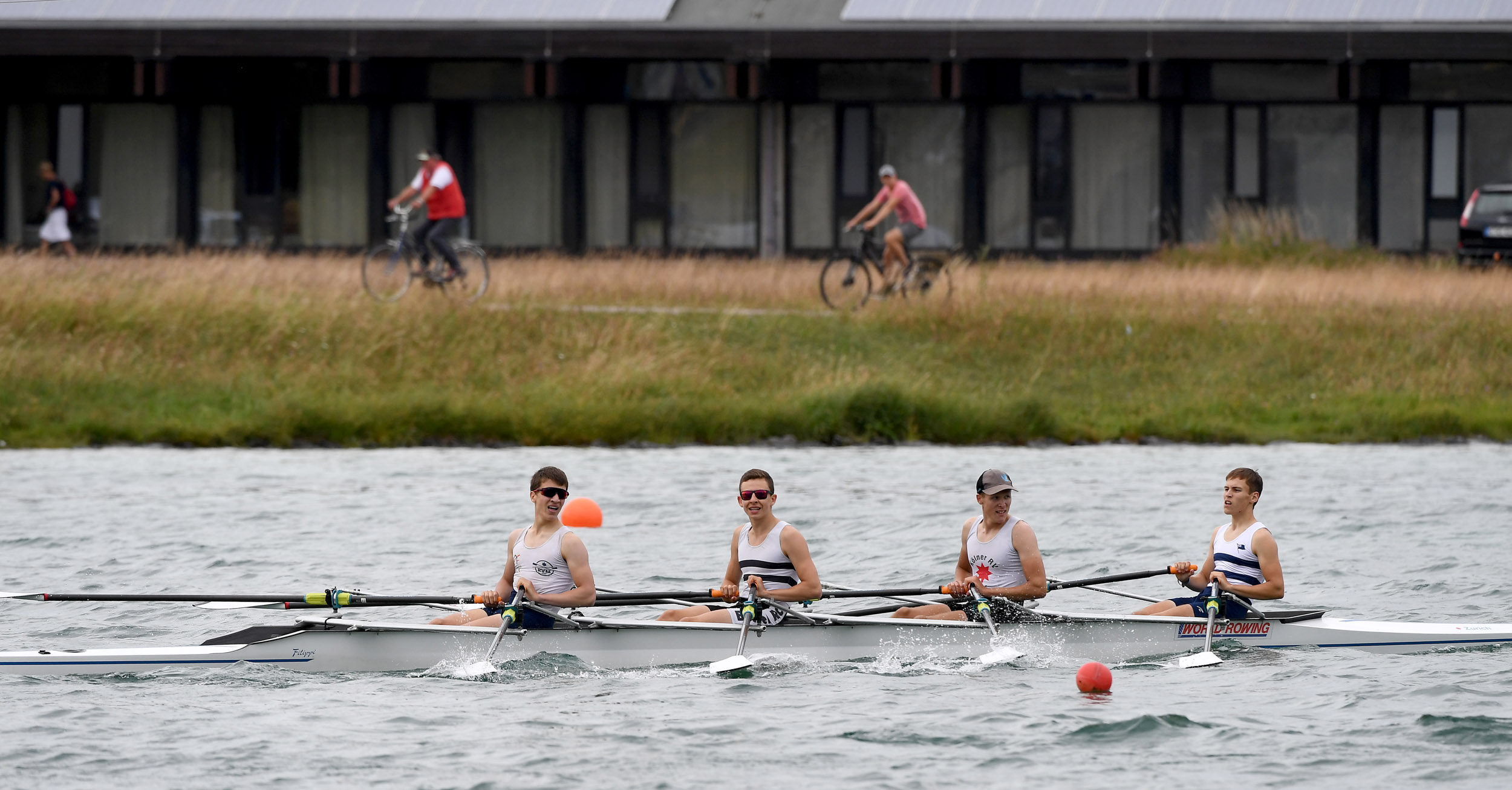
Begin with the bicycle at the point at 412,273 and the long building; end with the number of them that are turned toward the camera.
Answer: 1

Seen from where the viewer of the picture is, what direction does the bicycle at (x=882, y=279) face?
facing to the left of the viewer

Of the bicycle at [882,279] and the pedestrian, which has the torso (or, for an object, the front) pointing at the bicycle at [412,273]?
the bicycle at [882,279]

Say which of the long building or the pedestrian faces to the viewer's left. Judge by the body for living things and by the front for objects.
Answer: the pedestrian

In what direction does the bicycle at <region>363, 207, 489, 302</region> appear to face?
to the viewer's left

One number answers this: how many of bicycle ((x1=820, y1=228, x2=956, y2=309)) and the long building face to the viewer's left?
1

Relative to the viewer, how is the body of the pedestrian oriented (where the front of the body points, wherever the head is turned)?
to the viewer's left

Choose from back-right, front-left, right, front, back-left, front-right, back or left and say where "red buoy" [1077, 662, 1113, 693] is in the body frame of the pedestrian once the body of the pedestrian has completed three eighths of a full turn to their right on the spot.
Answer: back-right

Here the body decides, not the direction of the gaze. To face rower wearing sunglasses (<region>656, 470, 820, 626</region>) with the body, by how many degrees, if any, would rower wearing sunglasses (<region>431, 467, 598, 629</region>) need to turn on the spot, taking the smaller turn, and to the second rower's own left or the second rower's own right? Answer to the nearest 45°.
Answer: approximately 135° to the second rower's own left

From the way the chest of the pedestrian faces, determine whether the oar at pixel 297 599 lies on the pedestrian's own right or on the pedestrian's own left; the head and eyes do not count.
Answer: on the pedestrian's own left

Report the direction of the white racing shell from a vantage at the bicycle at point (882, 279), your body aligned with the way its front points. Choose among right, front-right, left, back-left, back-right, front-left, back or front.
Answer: left

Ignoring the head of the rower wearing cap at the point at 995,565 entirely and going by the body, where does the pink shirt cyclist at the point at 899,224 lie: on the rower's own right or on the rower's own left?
on the rower's own right

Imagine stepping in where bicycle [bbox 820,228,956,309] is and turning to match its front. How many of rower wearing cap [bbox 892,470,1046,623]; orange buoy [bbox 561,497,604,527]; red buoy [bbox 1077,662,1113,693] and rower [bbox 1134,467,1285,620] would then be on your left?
4

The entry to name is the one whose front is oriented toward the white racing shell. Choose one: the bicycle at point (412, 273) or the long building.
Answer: the long building

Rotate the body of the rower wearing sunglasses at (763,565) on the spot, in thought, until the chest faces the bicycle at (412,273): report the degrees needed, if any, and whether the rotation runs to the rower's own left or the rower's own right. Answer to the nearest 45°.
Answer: approximately 135° to the rower's own right

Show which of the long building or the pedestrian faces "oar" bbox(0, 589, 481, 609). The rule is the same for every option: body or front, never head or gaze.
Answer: the long building

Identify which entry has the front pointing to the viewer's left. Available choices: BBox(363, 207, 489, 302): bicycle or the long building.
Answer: the bicycle
